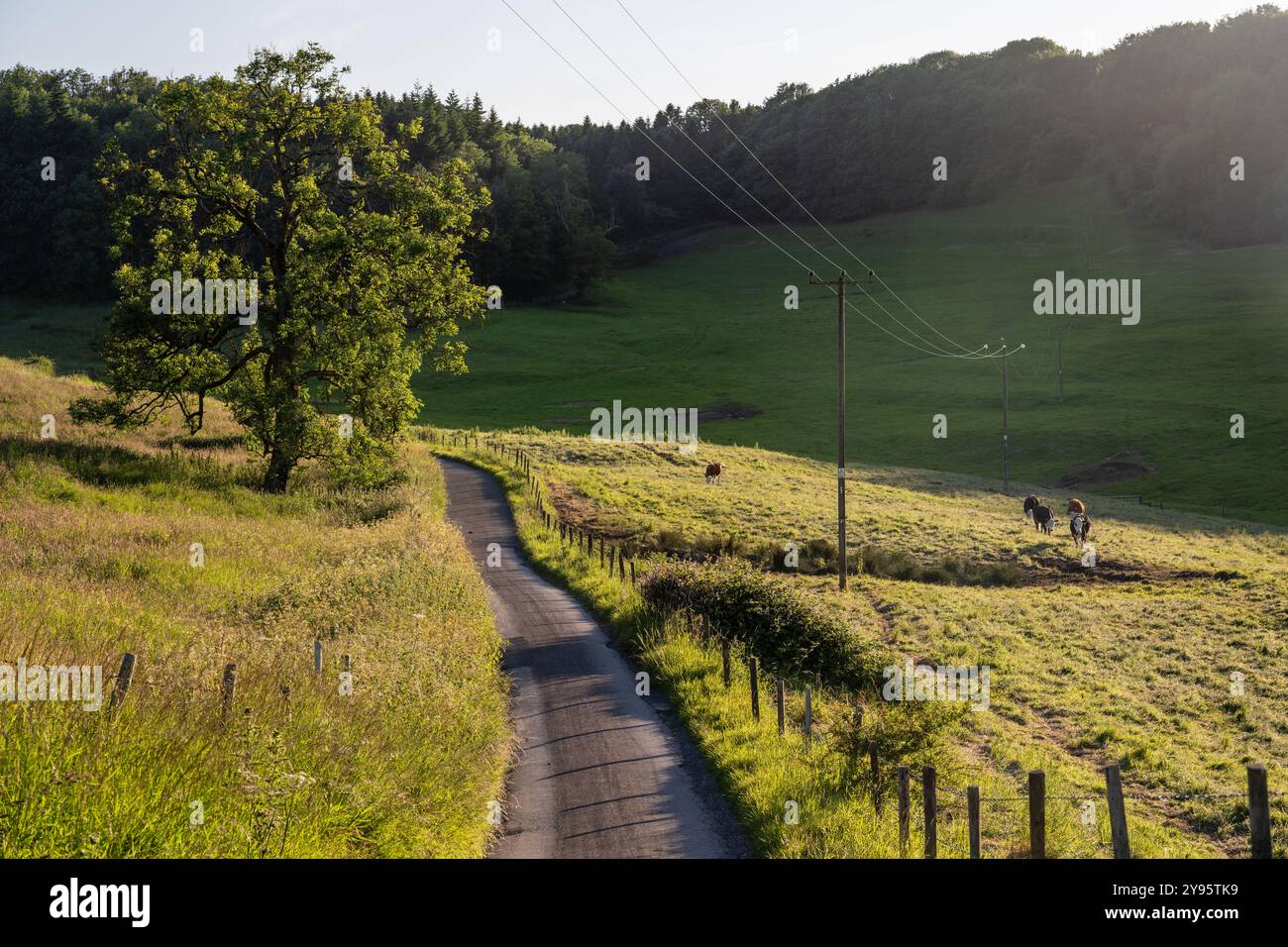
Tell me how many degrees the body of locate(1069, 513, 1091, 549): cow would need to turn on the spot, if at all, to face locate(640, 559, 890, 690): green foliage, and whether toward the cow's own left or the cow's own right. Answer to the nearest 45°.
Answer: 0° — it already faces it

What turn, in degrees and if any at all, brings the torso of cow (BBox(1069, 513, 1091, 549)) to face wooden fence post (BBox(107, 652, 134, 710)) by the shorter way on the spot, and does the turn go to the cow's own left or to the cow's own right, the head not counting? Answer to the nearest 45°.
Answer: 0° — it already faces it

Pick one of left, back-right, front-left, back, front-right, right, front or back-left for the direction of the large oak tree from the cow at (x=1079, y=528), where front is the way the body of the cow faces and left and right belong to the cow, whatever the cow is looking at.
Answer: front-right

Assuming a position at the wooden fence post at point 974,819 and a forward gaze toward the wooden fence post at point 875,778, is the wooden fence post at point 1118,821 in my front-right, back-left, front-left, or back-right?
back-right

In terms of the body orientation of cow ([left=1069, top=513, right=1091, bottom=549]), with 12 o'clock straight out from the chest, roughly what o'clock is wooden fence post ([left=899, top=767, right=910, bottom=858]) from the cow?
The wooden fence post is roughly at 12 o'clock from the cow.

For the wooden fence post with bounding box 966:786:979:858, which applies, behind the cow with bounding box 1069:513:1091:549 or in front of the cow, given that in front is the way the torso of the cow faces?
in front

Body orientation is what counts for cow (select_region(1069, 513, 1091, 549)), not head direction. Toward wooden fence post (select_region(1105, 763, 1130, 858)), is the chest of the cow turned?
yes

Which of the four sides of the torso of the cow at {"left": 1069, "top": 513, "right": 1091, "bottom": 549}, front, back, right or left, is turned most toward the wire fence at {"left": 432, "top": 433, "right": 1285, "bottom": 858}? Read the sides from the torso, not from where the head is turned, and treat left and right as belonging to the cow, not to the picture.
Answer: front

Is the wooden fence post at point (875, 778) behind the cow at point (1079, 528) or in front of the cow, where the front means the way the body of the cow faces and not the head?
in front

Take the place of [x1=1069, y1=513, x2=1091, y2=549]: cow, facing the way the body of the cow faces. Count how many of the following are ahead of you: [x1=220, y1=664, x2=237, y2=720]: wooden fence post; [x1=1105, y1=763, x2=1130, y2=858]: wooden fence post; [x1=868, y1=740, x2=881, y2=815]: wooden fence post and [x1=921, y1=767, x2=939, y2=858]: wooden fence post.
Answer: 4

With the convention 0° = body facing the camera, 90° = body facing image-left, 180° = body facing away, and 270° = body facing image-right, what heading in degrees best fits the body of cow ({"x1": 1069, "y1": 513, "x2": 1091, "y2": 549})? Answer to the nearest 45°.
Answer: approximately 0°

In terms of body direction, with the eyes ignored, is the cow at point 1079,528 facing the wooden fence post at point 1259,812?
yes

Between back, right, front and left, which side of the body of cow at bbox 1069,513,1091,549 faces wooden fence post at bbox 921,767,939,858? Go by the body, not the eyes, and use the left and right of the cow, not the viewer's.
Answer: front
